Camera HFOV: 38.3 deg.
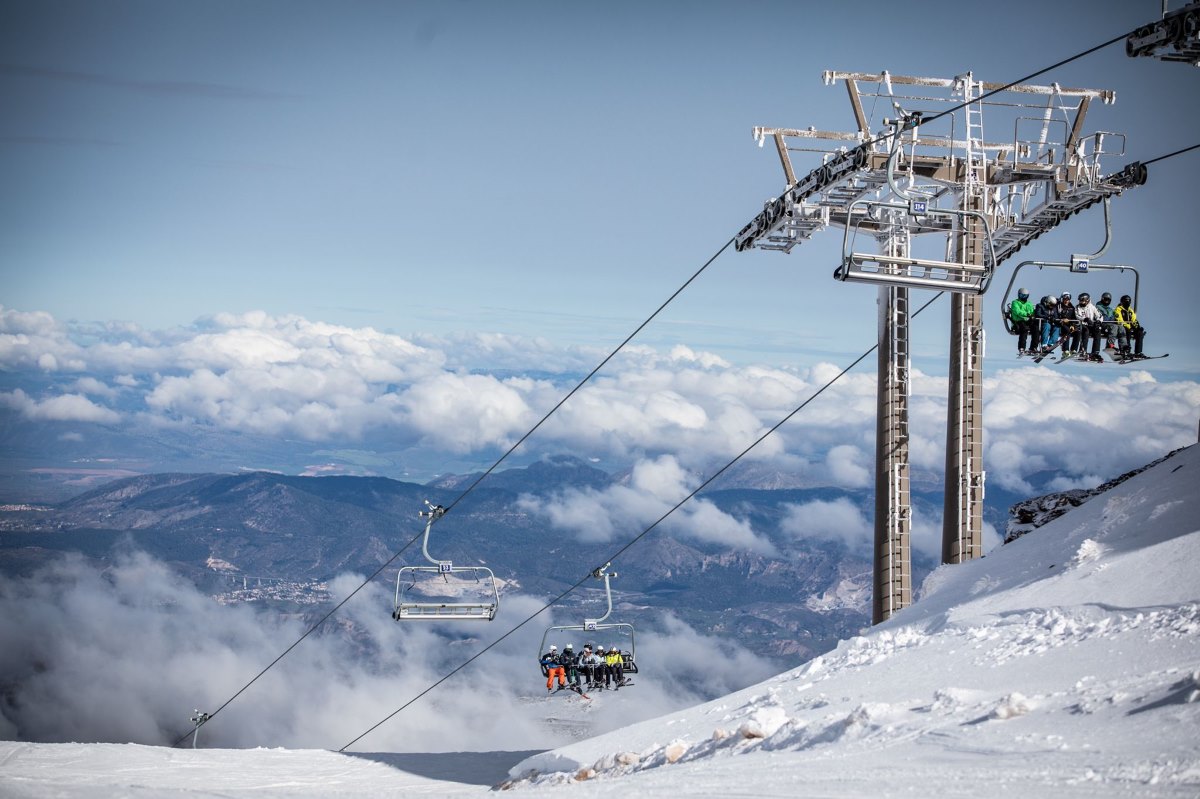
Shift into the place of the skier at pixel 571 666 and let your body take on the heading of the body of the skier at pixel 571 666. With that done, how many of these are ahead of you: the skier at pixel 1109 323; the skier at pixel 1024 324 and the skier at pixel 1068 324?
3

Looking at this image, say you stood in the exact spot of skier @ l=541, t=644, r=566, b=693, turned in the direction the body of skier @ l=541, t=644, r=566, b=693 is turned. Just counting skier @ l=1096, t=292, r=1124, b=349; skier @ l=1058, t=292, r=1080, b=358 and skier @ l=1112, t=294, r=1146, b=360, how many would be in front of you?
3

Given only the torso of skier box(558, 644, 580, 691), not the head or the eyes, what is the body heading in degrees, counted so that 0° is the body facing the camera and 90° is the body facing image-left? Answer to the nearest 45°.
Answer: approximately 315°

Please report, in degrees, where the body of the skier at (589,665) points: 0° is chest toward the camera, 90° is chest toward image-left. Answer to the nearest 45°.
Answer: approximately 315°

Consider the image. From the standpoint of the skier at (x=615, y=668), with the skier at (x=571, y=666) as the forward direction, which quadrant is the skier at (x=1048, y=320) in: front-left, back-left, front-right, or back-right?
back-left
